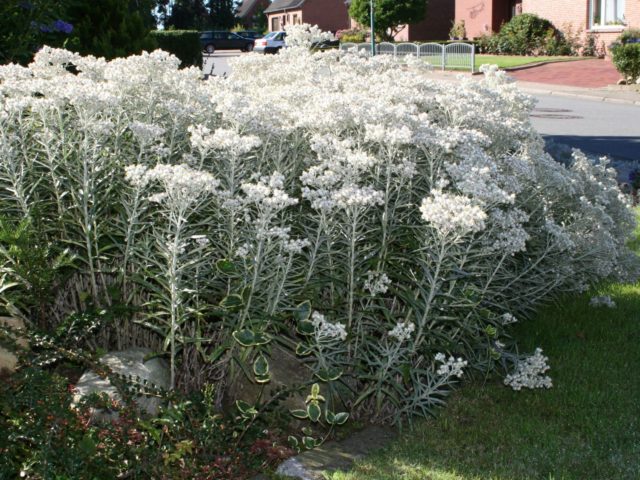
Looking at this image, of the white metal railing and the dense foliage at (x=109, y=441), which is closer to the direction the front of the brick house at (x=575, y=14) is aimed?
the dense foliage

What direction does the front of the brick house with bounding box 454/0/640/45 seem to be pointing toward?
toward the camera

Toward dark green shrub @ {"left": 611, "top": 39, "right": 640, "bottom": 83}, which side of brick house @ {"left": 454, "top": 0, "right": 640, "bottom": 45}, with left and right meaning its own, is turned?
front

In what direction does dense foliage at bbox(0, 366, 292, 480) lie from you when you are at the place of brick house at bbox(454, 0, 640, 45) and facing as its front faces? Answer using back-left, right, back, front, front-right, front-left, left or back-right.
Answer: front

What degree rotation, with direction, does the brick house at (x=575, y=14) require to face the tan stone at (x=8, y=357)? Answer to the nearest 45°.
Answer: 0° — it already faces it

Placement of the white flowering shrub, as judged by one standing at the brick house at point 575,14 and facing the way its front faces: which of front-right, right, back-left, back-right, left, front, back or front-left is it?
front

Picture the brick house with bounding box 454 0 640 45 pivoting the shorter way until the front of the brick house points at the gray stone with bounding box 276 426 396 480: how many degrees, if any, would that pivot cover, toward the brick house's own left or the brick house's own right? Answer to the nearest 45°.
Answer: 0° — it already faces it
